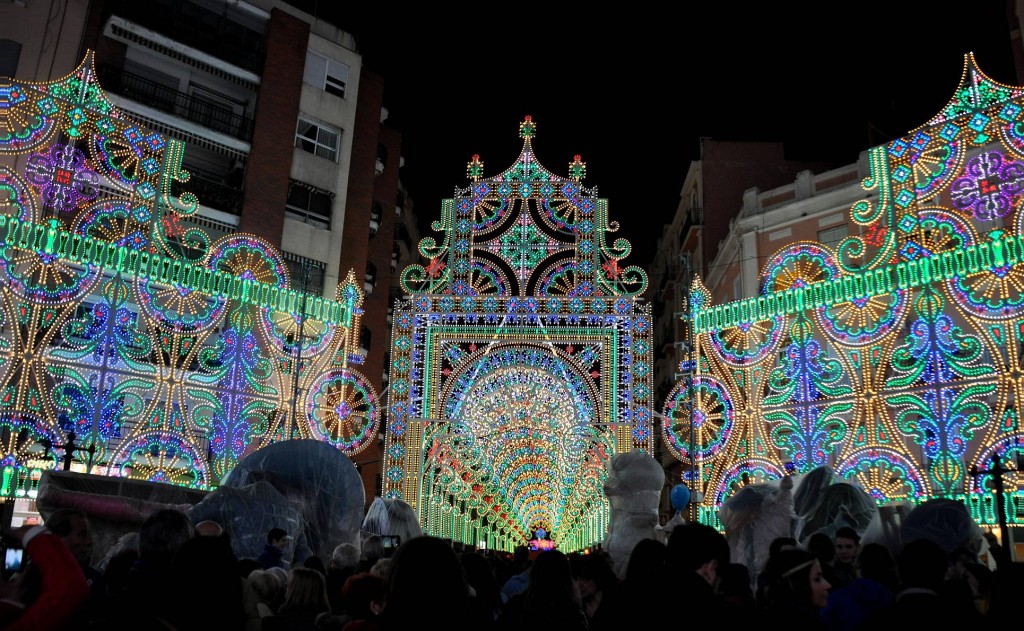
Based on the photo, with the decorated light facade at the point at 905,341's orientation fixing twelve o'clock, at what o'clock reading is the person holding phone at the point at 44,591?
The person holding phone is roughly at 11 o'clock from the decorated light facade.

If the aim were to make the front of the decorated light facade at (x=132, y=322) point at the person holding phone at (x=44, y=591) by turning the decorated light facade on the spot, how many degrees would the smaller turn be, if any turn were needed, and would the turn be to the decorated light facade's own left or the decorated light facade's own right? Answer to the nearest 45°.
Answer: approximately 45° to the decorated light facade's own right

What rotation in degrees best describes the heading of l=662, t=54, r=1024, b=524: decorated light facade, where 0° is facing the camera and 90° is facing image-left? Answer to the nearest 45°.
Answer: approximately 45°

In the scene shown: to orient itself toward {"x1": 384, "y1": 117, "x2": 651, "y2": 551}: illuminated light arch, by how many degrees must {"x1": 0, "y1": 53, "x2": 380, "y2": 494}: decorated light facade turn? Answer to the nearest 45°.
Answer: approximately 45° to its left

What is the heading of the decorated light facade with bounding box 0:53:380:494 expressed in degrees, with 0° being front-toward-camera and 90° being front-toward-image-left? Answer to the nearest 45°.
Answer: approximately 315°
